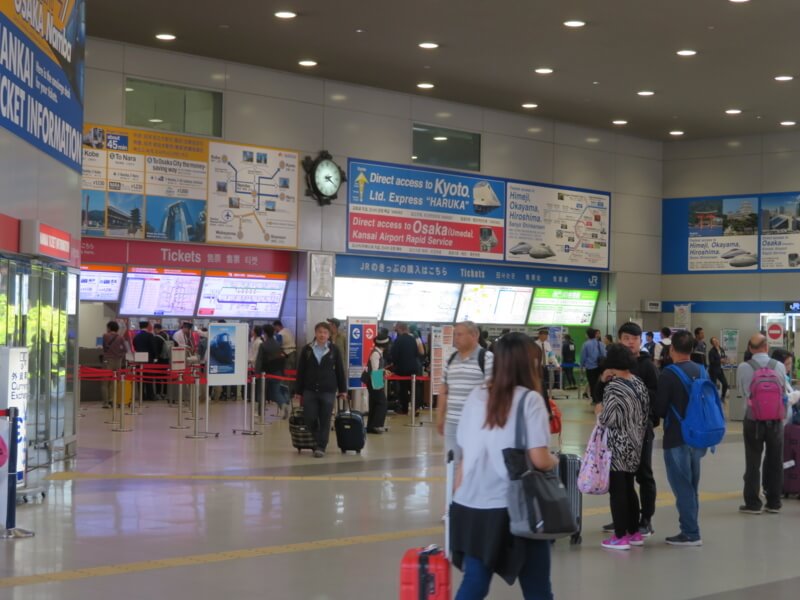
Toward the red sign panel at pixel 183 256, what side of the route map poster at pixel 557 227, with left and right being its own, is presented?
right

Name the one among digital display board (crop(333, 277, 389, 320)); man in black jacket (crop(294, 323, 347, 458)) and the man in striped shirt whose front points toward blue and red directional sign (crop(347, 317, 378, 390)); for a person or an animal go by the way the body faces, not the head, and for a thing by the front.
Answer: the digital display board

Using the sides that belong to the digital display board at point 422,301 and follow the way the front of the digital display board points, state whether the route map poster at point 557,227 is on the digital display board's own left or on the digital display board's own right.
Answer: on the digital display board's own left

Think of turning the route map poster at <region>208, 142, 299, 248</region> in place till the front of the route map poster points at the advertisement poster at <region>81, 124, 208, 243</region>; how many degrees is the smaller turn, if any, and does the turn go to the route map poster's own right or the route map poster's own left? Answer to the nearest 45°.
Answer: approximately 90° to the route map poster's own right

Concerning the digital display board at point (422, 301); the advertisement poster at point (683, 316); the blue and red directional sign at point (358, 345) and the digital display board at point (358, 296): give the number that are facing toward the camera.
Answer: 4

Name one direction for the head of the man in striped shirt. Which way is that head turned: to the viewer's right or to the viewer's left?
to the viewer's left

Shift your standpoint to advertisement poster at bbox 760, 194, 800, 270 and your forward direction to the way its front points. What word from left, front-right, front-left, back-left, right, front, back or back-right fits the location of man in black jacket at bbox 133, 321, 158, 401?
front-right

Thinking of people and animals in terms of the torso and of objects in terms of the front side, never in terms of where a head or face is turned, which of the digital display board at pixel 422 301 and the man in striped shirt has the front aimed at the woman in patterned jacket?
the digital display board

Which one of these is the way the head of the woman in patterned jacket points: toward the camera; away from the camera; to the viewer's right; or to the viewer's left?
away from the camera

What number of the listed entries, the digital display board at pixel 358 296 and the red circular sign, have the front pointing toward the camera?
2

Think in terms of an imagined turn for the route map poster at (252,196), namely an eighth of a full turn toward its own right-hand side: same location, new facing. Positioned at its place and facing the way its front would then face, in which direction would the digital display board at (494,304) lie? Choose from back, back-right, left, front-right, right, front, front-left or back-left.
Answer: back-left

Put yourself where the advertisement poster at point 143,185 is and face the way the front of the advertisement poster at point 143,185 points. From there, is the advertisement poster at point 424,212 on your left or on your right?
on your left

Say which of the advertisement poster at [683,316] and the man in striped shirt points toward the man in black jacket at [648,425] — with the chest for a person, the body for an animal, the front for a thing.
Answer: the advertisement poster

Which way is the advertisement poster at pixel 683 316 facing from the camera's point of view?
toward the camera

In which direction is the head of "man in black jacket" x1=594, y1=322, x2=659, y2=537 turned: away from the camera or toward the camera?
toward the camera

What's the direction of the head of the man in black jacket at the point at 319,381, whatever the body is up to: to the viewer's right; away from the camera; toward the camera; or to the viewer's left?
toward the camera

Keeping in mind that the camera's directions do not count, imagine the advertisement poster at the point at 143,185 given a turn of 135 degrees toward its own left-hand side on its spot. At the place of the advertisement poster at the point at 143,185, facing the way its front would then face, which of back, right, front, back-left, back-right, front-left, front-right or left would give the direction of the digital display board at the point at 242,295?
front-right

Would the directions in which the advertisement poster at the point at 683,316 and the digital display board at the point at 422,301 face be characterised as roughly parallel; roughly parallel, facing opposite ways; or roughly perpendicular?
roughly parallel

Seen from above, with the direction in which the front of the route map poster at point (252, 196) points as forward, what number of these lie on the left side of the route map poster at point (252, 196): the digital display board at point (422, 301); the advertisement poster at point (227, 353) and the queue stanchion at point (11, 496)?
1

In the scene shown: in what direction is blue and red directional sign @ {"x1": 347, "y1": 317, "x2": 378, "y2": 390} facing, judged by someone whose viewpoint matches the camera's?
facing the viewer
